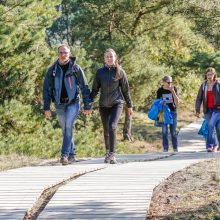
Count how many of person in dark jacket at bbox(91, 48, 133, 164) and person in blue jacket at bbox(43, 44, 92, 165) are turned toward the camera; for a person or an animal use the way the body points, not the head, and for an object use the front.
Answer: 2

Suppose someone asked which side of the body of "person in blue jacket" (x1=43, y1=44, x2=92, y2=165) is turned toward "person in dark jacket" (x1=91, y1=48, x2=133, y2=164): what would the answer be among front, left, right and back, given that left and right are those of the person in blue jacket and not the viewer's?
left

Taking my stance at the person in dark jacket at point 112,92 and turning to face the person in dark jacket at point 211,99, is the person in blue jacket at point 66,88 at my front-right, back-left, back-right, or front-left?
back-left

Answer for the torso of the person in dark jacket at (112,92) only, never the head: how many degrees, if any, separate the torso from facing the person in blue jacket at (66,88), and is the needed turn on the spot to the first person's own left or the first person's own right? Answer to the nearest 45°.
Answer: approximately 45° to the first person's own right

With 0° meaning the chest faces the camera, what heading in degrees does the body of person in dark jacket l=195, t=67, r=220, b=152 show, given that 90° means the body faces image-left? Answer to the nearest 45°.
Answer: approximately 0°

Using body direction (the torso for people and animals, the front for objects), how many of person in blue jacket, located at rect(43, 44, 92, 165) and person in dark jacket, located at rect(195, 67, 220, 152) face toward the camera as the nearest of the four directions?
2

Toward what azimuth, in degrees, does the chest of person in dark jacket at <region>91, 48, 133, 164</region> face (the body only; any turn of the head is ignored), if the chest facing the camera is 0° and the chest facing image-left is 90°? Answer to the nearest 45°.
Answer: approximately 0°

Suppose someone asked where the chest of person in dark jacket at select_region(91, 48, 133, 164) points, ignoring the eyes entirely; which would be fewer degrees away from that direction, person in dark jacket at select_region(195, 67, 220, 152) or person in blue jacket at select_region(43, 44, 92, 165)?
the person in blue jacket

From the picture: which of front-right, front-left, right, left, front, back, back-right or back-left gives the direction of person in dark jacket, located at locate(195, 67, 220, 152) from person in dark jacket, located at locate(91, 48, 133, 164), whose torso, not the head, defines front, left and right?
back-left
